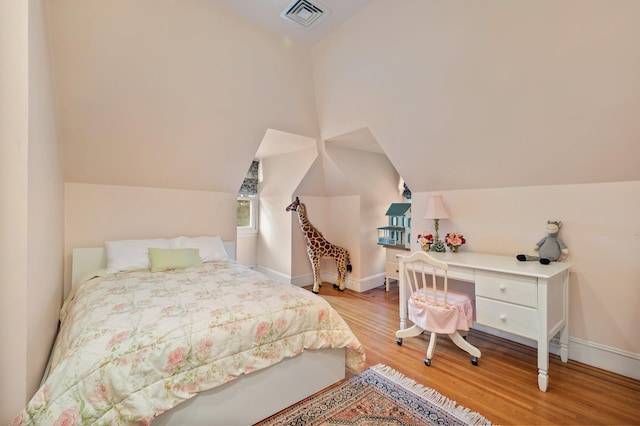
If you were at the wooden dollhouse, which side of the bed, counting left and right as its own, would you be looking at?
left

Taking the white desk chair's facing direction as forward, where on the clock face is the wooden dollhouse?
The wooden dollhouse is roughly at 10 o'clock from the white desk chair.

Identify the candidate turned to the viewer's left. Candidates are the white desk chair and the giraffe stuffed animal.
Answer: the giraffe stuffed animal

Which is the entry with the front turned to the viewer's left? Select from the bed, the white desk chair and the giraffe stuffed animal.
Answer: the giraffe stuffed animal

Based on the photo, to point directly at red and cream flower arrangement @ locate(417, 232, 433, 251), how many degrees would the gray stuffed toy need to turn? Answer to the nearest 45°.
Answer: approximately 45° to its right

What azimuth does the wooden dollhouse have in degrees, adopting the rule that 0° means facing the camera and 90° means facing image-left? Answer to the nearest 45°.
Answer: approximately 45°

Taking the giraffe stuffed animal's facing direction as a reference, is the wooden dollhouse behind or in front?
behind

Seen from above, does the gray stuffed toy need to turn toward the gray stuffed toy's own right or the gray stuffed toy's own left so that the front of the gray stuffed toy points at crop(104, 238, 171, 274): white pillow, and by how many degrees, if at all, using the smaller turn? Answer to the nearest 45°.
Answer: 0° — it already faces it

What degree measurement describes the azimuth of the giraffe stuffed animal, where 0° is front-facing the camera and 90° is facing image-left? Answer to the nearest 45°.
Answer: approximately 90°

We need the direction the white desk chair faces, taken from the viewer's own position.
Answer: facing away from the viewer and to the right of the viewer

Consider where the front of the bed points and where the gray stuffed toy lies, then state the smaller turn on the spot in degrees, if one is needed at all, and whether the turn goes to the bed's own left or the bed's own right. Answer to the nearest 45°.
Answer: approximately 45° to the bed's own left

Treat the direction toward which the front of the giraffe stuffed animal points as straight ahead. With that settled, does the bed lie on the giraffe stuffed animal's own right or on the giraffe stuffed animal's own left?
on the giraffe stuffed animal's own left

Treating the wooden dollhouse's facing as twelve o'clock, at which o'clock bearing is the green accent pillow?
The green accent pillow is roughly at 12 o'clock from the wooden dollhouse.
